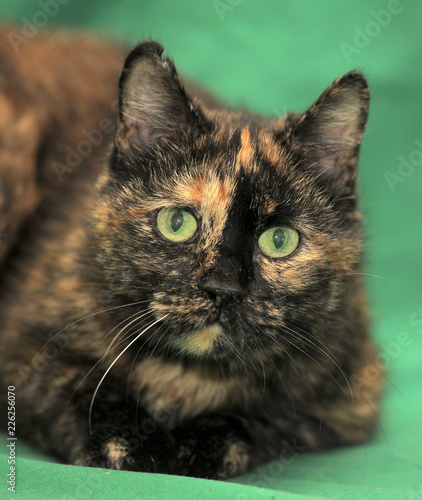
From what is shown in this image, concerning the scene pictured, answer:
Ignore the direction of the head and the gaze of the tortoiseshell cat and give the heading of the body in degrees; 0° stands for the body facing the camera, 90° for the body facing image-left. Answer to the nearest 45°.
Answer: approximately 315°
